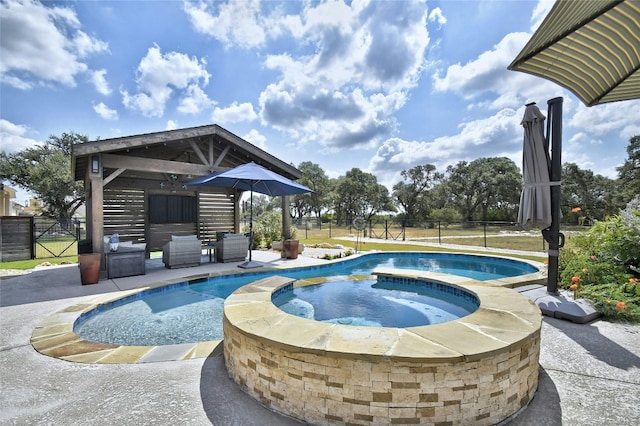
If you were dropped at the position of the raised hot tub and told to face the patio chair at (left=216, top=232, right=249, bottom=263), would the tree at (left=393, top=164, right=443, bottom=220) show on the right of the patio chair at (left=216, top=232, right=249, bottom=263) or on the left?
right

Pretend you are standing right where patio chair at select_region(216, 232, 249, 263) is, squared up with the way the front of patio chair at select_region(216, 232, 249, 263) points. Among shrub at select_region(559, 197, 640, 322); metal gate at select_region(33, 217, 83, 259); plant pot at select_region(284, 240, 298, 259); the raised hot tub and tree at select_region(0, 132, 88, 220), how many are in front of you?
2

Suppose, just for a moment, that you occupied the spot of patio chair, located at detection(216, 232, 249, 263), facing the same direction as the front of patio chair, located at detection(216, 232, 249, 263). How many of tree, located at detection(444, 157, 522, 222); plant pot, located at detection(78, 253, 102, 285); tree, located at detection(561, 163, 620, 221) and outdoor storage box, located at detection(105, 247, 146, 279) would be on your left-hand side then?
2
